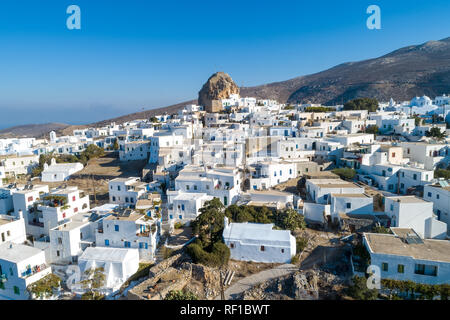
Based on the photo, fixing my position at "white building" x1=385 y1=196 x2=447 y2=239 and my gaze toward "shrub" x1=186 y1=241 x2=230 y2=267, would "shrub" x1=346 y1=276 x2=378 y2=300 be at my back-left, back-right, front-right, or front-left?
front-left

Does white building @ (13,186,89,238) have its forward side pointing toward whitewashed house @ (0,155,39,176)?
no

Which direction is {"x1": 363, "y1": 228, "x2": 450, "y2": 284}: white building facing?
toward the camera

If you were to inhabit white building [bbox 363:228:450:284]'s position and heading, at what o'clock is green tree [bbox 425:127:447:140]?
The green tree is roughly at 6 o'clock from the white building.

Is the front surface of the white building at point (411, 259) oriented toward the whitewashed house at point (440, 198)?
no

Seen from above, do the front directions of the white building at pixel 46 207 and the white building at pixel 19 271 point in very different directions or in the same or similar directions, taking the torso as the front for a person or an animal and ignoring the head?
same or similar directions

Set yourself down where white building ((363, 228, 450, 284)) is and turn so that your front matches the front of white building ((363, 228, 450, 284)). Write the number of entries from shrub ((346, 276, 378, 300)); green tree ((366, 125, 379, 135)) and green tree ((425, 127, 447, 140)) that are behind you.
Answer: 2

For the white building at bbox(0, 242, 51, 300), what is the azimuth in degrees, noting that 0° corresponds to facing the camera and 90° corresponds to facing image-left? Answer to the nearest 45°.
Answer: approximately 315°

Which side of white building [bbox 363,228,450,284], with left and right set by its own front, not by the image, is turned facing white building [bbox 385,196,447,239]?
back

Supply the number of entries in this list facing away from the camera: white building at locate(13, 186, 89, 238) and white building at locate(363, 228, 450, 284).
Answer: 0
